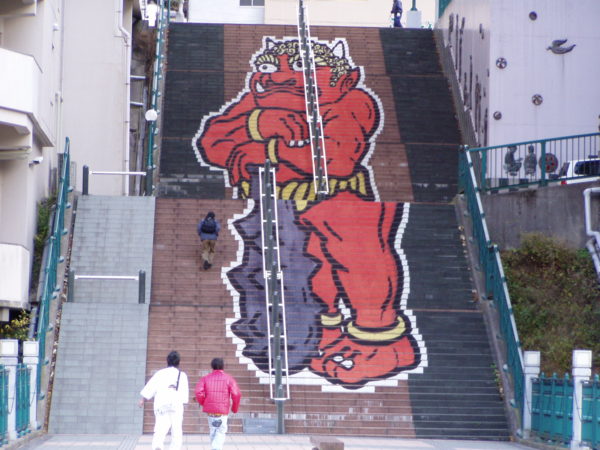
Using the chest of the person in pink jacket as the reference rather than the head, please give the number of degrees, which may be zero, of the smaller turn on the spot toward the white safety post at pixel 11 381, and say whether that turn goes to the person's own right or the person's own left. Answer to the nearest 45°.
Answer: approximately 45° to the person's own left

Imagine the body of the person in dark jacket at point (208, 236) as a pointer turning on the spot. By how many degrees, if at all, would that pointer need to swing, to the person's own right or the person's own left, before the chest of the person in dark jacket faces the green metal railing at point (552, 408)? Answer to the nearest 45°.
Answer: approximately 135° to the person's own right

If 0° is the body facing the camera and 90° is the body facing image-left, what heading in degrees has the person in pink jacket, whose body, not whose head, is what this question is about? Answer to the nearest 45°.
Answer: approximately 180°

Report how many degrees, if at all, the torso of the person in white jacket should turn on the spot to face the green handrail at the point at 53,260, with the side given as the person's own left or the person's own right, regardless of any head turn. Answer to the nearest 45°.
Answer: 0° — they already face it

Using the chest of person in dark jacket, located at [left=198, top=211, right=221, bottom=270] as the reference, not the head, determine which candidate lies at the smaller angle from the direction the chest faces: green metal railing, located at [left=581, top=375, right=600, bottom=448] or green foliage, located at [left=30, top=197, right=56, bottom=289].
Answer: the green foliage

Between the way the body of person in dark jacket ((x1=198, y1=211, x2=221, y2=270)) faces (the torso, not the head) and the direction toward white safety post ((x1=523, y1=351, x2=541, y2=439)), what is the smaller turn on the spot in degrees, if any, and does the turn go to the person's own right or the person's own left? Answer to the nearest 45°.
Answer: approximately 135° to the person's own right

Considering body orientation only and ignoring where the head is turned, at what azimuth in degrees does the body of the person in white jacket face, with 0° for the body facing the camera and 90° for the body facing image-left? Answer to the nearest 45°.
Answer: approximately 180°

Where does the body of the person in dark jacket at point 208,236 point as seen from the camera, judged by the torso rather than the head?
away from the camera

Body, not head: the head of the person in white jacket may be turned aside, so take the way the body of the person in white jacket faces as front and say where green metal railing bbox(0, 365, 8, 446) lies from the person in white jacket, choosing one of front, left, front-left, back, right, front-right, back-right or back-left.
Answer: front-left

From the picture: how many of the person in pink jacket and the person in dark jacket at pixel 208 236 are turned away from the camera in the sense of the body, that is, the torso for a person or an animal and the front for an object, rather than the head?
2
